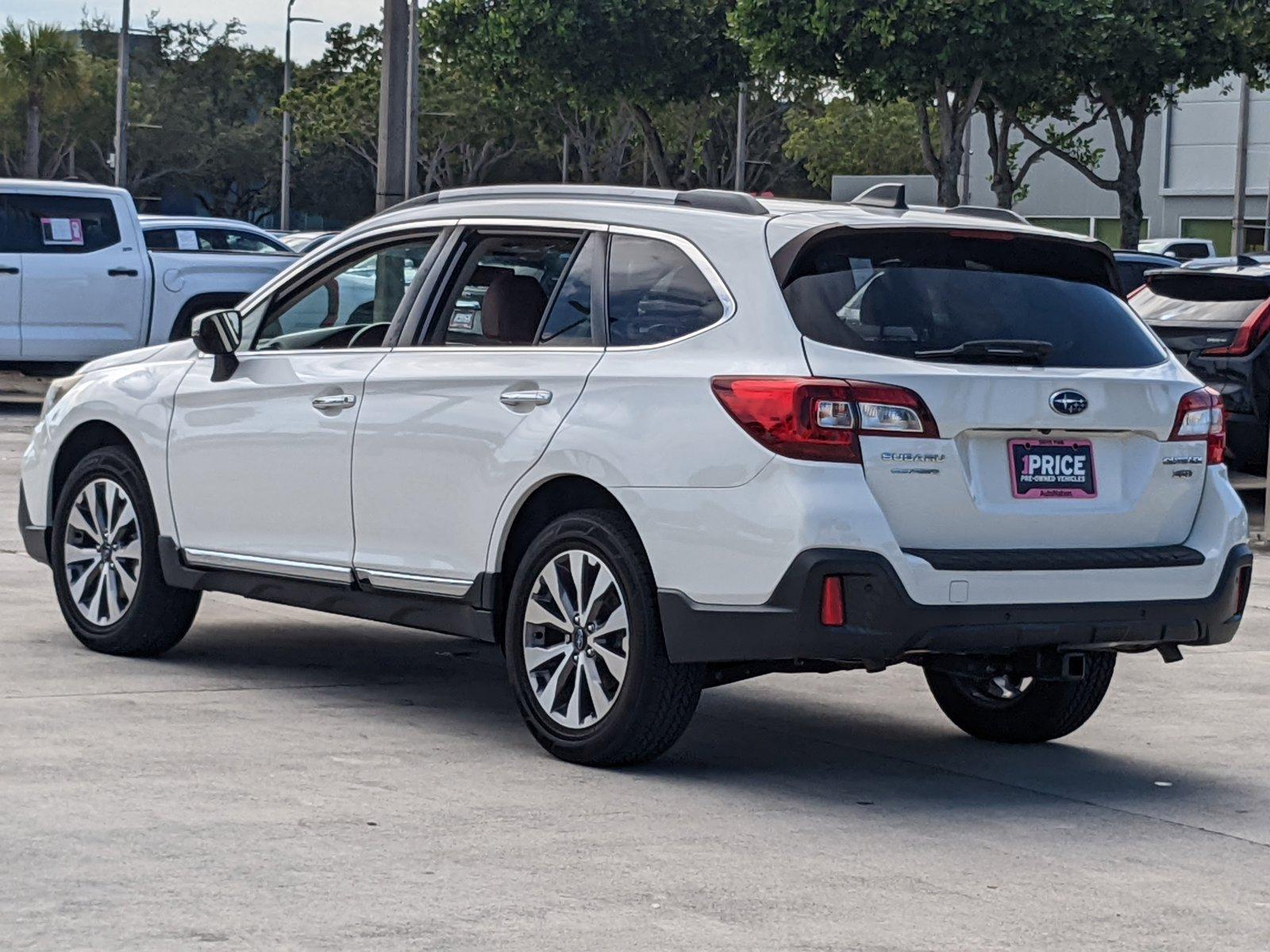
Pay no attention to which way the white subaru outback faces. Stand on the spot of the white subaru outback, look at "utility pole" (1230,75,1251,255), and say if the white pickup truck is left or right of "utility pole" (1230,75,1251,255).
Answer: left

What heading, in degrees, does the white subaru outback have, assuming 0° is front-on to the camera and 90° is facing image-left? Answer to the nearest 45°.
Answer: approximately 135°

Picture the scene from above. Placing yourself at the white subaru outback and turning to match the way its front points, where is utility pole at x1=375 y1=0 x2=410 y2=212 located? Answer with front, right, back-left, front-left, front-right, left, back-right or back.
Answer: front-right

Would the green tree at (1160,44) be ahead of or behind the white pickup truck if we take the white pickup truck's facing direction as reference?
behind

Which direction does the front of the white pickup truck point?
to the viewer's left

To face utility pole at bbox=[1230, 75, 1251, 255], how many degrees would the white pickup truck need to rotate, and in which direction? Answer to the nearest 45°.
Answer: approximately 135° to its right

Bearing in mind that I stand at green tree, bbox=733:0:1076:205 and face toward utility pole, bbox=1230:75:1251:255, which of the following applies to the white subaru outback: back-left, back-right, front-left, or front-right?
back-right

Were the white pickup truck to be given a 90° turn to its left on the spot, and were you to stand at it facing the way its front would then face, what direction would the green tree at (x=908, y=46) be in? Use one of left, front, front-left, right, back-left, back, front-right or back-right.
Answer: back-left
